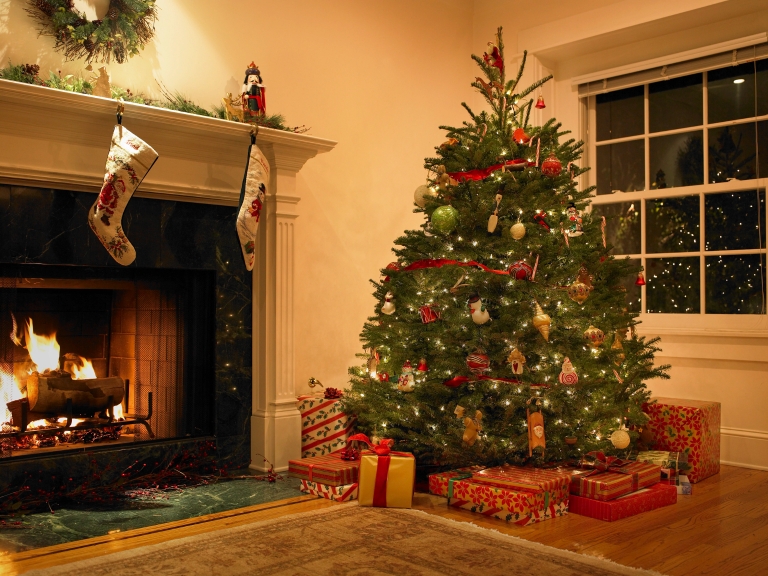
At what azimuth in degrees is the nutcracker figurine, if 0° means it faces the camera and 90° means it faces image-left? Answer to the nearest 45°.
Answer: approximately 0°

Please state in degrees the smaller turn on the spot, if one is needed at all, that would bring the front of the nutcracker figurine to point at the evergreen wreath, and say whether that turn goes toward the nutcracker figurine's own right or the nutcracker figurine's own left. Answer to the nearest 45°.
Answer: approximately 90° to the nutcracker figurine's own right

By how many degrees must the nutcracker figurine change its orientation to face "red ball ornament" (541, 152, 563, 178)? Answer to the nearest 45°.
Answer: approximately 45° to its left

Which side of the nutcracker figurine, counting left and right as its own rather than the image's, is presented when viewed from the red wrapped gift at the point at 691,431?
left

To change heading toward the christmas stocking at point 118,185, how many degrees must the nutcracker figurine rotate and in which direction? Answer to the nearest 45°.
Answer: approximately 45° to its right

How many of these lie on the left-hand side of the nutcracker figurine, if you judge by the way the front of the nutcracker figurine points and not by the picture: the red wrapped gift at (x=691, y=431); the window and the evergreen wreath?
2
